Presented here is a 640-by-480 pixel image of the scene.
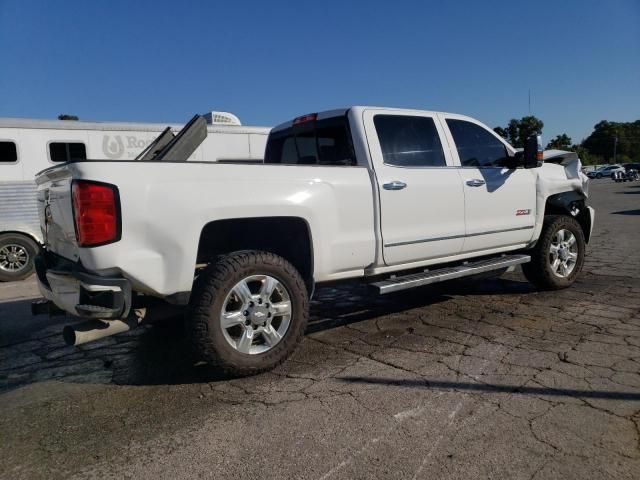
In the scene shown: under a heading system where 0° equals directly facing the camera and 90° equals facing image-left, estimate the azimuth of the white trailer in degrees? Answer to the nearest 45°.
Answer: approximately 270°

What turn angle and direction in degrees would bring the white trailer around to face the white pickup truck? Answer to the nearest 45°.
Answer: approximately 45° to its right

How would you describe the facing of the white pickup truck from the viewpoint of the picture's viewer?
facing away from the viewer and to the right of the viewer

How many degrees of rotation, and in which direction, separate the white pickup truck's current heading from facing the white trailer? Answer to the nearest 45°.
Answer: approximately 90° to its left
